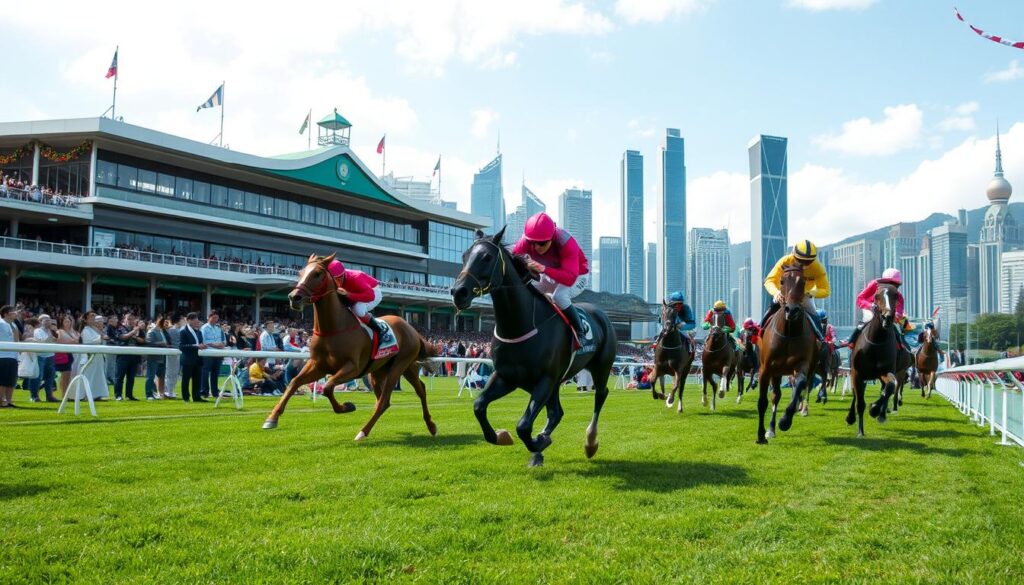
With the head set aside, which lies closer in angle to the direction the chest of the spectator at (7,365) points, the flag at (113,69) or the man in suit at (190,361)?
the man in suit

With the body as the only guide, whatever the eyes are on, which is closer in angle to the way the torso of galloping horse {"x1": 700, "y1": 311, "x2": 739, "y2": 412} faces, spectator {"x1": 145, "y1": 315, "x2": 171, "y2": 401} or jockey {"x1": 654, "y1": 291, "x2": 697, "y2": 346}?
the jockey

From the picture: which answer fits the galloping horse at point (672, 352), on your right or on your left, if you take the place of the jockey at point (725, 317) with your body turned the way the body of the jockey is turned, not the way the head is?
on your right

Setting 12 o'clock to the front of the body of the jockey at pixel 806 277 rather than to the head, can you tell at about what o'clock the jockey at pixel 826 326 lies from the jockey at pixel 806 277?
the jockey at pixel 826 326 is roughly at 6 o'clock from the jockey at pixel 806 277.

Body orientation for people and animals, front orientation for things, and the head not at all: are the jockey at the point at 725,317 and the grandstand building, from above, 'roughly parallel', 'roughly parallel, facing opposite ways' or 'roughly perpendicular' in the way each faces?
roughly perpendicular

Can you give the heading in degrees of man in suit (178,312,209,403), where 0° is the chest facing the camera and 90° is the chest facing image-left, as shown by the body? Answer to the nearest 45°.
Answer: approximately 315°

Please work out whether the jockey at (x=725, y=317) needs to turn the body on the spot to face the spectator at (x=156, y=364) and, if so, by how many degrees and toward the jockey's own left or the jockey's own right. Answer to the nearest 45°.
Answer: approximately 90° to the jockey's own right
